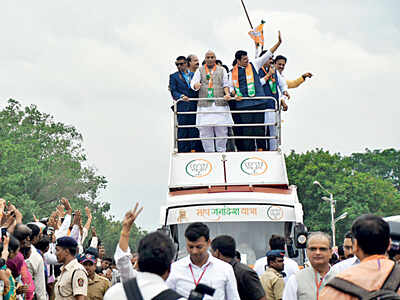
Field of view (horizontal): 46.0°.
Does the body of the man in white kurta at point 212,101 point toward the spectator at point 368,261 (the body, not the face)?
yes

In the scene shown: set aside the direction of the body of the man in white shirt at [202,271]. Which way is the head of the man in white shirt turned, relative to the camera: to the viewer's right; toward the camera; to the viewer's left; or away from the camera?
toward the camera

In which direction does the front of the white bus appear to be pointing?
toward the camera

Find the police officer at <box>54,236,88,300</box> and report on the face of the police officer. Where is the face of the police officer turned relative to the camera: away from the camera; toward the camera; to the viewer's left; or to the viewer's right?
to the viewer's left

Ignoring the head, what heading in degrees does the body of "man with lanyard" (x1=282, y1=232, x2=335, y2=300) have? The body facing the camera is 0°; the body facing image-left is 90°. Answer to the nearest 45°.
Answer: approximately 0°

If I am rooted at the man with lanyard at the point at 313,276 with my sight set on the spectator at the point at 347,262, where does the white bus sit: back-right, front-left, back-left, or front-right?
front-left

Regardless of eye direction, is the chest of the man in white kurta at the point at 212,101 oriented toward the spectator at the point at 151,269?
yes

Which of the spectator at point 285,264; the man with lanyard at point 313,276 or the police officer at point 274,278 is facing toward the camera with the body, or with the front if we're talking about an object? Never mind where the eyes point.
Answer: the man with lanyard

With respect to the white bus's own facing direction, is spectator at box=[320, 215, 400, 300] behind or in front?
in front

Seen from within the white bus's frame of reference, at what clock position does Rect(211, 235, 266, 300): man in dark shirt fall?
The man in dark shirt is roughly at 12 o'clock from the white bus.
